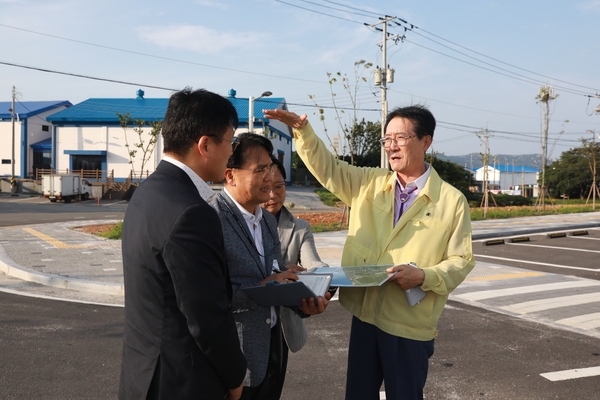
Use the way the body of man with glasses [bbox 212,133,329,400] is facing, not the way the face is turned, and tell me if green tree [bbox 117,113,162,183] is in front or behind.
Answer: behind

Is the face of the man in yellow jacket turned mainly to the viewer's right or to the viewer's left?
to the viewer's left

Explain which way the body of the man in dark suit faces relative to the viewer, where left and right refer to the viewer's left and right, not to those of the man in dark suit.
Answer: facing away from the viewer and to the right of the viewer

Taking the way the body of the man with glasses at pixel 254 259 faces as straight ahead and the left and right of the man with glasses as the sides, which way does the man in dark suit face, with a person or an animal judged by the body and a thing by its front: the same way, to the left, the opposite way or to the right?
to the left

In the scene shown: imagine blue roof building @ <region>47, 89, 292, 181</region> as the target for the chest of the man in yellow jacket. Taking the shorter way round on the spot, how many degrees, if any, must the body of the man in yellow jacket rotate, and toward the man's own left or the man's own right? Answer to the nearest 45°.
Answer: approximately 90° to the man's own right

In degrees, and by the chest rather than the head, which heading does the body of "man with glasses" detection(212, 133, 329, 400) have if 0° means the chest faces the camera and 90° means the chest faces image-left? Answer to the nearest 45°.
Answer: approximately 315°

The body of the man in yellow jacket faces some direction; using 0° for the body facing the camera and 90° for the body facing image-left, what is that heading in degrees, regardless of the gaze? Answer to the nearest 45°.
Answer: approximately 45°

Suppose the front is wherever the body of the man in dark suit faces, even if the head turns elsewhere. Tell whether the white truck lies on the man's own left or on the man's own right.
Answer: on the man's own left

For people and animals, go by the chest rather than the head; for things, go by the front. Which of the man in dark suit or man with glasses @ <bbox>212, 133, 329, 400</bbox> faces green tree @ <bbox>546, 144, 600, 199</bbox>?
the man in dark suit

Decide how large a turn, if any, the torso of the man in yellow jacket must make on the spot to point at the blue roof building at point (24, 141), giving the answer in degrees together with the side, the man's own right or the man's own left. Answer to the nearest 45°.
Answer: approximately 90° to the man's own right

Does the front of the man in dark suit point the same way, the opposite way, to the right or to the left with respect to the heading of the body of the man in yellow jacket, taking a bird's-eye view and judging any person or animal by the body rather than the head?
the opposite way

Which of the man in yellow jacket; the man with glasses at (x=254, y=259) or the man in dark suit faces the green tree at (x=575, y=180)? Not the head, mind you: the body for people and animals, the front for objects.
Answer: the man in dark suit

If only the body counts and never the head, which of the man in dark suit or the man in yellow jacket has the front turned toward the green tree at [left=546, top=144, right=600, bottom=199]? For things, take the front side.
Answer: the man in dark suit

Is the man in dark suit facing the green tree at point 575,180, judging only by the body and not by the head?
yes
